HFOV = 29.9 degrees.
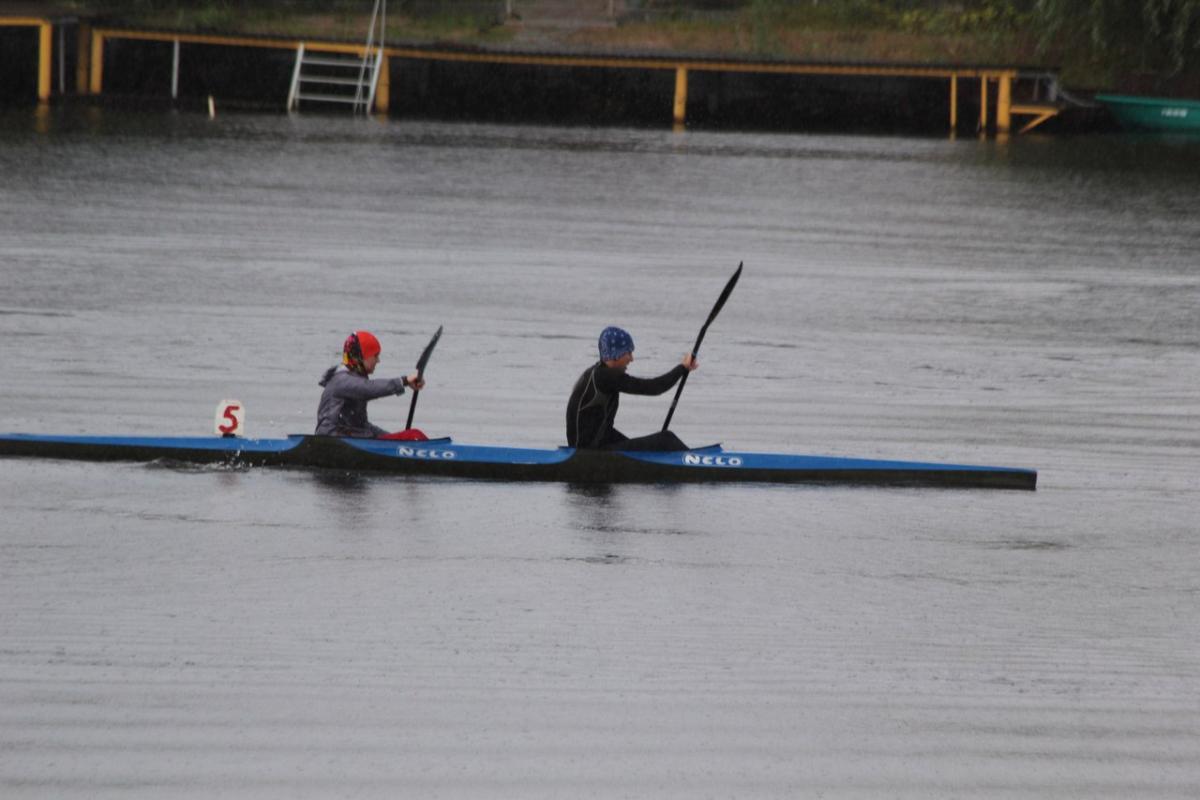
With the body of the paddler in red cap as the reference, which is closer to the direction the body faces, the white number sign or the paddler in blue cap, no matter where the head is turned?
the paddler in blue cap

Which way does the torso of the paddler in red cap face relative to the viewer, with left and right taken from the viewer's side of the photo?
facing to the right of the viewer

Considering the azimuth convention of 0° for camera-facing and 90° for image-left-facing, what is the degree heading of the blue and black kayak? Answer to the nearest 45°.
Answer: approximately 270°

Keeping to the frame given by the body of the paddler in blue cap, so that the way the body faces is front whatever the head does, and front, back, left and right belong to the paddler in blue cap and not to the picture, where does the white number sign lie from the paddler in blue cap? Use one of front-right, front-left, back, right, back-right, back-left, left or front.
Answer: back

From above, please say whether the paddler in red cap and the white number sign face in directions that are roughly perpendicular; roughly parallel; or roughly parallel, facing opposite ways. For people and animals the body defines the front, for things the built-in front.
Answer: roughly perpendicular

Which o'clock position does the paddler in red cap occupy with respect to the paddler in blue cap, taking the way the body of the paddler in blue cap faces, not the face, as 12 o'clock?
The paddler in red cap is roughly at 6 o'clock from the paddler in blue cap.

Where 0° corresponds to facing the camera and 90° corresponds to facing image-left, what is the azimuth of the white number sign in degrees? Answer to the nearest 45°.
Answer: approximately 0°

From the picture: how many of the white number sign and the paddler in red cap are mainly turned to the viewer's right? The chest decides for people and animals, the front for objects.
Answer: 1

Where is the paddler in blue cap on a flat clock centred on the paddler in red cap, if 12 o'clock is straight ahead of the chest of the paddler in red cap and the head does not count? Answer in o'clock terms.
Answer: The paddler in blue cap is roughly at 12 o'clock from the paddler in red cap.

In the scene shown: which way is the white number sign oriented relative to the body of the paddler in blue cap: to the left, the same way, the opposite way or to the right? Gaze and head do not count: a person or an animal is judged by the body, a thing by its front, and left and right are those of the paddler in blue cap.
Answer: to the right

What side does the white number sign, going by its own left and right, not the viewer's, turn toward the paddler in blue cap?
left

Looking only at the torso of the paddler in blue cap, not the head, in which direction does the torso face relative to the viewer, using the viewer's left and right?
facing to the right of the viewer

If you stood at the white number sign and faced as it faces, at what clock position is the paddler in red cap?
The paddler in red cap is roughly at 10 o'clock from the white number sign.

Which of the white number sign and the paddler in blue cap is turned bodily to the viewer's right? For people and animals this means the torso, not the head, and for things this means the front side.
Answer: the paddler in blue cap
